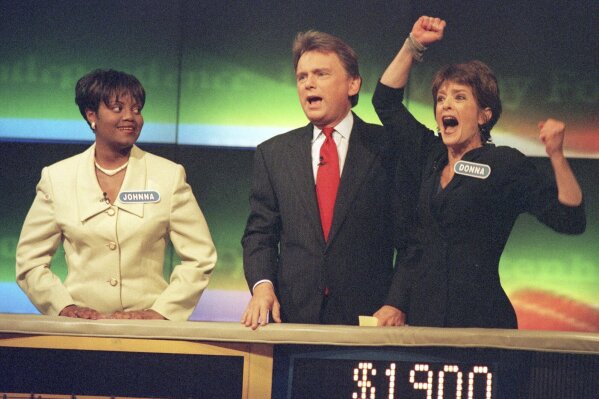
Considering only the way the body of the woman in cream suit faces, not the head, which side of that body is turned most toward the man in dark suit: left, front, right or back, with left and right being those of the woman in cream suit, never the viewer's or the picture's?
left

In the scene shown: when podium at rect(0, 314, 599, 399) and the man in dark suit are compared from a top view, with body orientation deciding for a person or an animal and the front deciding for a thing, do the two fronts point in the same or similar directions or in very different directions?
same or similar directions

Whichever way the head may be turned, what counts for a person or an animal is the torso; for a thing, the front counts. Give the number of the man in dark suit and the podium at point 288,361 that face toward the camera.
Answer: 2

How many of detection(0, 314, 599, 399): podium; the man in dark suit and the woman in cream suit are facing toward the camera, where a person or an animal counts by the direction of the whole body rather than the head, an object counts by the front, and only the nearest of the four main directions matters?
3

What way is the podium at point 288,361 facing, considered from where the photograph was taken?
facing the viewer

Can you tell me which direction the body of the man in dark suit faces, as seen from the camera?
toward the camera

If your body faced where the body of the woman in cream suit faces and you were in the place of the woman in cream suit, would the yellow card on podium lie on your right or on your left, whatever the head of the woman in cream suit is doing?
on your left

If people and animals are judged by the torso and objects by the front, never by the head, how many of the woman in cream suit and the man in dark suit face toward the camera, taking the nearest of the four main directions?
2

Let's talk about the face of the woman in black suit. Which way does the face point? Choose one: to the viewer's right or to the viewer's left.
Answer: to the viewer's left

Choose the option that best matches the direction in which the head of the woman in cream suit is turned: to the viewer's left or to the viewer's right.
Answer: to the viewer's right

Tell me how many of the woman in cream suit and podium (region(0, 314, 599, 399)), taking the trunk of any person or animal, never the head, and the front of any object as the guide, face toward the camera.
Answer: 2
